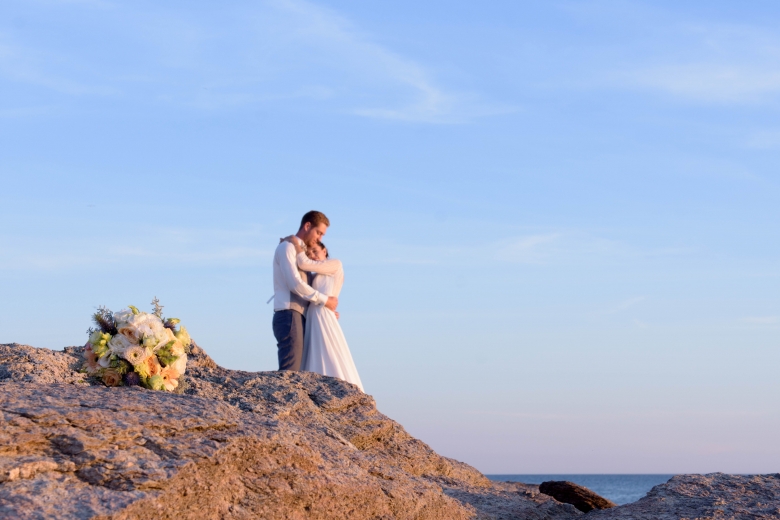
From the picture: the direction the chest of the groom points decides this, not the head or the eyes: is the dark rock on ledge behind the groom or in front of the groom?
in front

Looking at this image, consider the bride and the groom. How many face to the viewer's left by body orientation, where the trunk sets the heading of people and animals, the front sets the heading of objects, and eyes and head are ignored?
1

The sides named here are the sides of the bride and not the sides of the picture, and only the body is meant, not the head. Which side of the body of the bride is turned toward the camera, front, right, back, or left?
left

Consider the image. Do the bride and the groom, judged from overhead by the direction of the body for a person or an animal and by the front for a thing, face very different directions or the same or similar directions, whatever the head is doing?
very different directions

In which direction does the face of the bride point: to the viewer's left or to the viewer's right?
to the viewer's left

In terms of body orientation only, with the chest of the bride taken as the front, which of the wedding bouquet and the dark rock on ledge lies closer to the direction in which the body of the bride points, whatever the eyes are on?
the wedding bouquet

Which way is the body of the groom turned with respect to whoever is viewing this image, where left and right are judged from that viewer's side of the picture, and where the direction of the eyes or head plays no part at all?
facing to the right of the viewer

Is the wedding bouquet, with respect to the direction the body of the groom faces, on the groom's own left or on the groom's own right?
on the groom's own right

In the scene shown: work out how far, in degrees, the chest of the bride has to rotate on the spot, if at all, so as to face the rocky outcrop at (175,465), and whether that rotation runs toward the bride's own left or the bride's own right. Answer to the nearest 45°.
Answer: approximately 90° to the bride's own left

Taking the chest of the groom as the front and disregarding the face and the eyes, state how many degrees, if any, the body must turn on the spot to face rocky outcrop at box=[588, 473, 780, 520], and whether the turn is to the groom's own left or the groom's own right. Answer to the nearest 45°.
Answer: approximately 45° to the groom's own right
